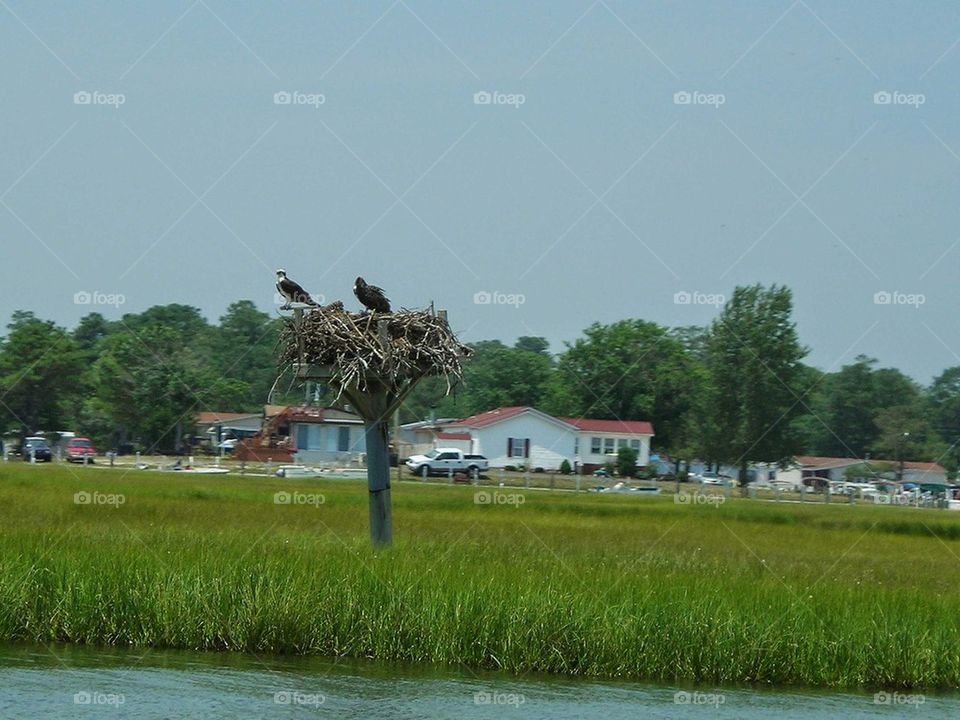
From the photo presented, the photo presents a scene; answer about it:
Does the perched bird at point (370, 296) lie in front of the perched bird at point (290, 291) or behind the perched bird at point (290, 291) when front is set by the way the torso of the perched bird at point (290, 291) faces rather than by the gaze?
behind

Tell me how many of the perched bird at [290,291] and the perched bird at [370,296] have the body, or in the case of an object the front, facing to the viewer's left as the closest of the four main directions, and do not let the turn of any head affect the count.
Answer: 2

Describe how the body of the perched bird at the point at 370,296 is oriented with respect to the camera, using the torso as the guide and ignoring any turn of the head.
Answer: to the viewer's left

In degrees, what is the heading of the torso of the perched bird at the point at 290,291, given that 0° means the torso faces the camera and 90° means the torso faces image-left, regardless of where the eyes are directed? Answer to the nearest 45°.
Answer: approximately 90°
